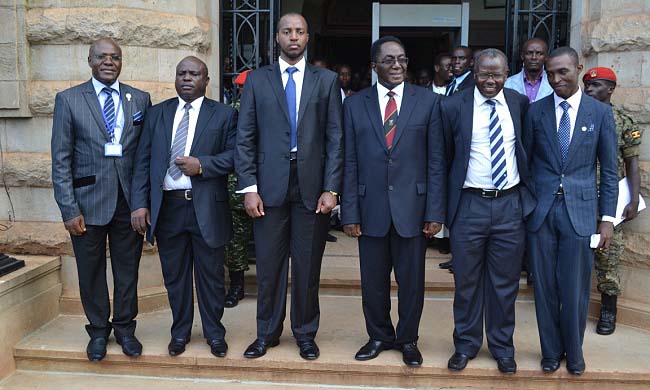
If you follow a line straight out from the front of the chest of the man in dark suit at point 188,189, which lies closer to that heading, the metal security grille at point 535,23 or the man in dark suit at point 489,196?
the man in dark suit

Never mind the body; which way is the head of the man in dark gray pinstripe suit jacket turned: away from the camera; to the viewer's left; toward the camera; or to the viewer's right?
toward the camera

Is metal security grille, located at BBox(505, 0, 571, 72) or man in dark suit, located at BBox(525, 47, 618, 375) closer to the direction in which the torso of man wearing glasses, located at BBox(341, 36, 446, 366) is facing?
the man in dark suit

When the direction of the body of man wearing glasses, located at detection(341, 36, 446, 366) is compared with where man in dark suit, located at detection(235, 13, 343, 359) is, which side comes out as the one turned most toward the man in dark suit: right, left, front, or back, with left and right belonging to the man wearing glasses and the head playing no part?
right

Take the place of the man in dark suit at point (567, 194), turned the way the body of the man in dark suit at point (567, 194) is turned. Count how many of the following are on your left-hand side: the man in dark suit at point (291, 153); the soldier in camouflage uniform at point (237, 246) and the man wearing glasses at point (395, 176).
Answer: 0

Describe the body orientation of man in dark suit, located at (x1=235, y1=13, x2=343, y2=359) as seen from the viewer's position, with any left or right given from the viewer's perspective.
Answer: facing the viewer

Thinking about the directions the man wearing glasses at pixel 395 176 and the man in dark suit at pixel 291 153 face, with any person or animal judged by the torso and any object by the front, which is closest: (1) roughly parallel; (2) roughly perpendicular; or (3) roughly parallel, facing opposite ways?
roughly parallel

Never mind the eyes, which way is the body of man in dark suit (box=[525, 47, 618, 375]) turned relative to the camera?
toward the camera

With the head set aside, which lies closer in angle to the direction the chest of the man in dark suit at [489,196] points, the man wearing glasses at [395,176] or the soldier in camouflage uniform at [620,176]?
the man wearing glasses

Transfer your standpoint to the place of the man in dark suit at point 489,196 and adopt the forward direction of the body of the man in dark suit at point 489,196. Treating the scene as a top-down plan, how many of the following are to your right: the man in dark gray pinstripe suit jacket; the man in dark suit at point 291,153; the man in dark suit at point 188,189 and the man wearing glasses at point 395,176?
4

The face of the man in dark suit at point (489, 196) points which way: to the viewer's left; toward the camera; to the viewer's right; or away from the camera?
toward the camera

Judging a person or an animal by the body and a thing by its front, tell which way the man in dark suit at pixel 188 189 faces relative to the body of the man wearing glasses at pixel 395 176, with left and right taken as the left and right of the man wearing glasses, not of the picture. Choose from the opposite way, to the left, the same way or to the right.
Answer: the same way

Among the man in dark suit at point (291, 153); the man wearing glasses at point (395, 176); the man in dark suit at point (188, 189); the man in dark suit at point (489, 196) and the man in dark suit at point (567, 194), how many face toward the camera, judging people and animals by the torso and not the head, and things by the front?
5

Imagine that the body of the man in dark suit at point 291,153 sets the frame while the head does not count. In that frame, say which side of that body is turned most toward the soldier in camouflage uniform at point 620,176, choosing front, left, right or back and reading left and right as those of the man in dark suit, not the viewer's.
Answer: left

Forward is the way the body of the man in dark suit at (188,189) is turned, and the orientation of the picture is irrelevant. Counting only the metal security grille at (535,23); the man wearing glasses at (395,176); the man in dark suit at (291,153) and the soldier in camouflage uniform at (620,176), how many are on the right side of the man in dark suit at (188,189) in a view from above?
0

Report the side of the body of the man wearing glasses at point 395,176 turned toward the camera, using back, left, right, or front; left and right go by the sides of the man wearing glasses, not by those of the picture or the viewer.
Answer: front

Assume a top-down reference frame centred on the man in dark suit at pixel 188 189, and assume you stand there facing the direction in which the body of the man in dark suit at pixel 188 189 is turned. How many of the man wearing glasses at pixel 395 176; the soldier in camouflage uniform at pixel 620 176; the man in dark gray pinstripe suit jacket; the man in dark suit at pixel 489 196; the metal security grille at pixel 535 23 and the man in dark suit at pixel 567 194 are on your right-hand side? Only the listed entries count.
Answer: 1

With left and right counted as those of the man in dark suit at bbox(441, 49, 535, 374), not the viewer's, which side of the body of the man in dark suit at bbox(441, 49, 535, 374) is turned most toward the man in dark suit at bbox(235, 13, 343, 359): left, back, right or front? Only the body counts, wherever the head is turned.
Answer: right

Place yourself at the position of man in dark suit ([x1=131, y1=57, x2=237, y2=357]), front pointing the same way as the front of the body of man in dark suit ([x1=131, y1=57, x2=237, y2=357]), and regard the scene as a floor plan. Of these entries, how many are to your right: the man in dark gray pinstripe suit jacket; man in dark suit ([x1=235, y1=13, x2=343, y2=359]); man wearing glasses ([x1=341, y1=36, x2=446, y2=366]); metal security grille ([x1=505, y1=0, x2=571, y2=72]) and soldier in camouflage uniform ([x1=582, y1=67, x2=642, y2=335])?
1

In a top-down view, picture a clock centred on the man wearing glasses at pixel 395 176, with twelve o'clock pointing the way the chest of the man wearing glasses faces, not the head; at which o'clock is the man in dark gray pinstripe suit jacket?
The man in dark gray pinstripe suit jacket is roughly at 3 o'clock from the man wearing glasses.

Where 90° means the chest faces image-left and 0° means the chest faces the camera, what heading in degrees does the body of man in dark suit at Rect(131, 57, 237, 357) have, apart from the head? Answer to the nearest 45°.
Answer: approximately 0°
